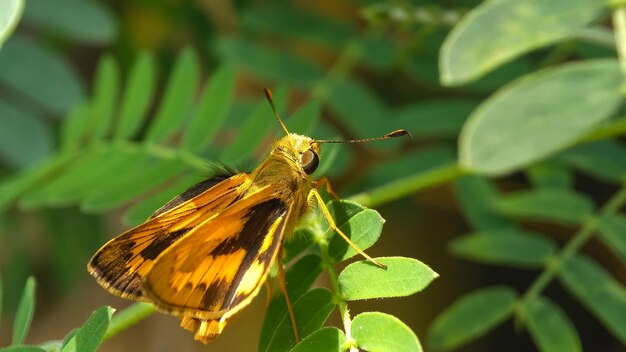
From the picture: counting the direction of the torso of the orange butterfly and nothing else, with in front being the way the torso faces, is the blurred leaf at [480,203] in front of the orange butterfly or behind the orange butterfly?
in front

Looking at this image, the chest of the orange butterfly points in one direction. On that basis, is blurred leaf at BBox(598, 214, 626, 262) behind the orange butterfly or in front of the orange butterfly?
in front

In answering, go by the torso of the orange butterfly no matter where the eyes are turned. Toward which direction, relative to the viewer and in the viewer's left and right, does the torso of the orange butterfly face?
facing away from the viewer and to the right of the viewer

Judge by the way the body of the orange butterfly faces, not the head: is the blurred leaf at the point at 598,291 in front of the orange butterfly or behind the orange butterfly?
in front

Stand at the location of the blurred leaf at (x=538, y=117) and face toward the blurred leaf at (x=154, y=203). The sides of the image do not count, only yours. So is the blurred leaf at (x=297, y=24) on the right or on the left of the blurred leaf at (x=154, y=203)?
right

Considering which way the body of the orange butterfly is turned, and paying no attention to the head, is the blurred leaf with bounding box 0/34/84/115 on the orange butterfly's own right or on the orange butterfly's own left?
on the orange butterfly's own left
